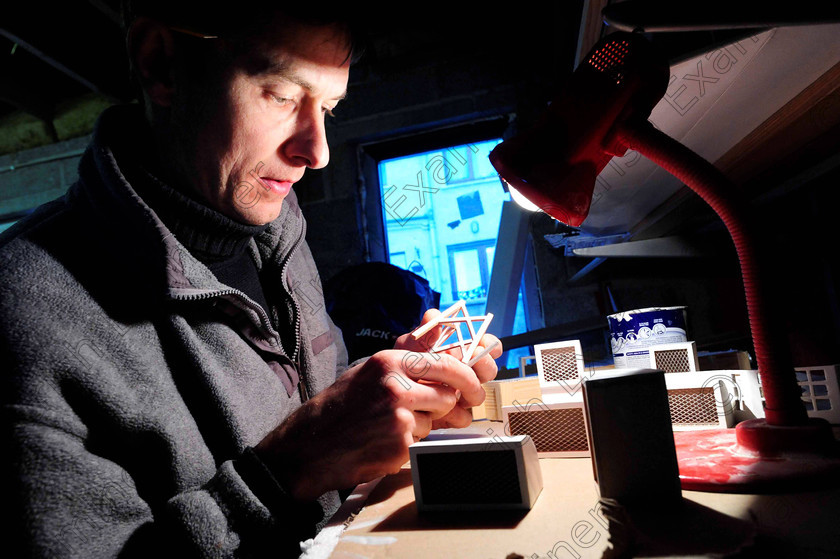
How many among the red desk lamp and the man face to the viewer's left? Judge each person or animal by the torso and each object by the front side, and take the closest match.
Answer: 1

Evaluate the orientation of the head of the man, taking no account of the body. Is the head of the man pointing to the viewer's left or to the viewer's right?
to the viewer's right

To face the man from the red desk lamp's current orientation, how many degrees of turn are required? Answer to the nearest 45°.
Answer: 0° — it already faces them

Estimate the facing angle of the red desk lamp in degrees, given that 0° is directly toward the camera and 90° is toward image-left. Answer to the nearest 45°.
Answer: approximately 90°

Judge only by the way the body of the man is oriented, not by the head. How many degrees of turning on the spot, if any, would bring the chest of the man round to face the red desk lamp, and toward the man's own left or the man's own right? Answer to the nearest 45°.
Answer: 0° — they already face it

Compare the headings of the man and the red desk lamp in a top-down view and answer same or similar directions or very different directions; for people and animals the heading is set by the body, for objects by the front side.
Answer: very different directions

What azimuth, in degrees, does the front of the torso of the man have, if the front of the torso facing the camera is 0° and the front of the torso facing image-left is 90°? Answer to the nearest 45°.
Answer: approximately 315°

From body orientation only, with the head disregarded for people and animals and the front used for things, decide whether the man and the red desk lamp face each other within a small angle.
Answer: yes

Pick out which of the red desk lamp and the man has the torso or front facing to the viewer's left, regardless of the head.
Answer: the red desk lamp
